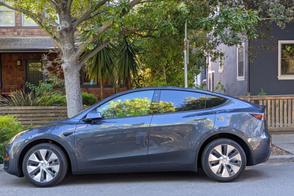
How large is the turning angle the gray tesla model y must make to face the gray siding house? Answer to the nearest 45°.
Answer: approximately 135° to its right

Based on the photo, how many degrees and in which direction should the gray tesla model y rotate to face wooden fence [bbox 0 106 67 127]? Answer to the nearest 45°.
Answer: approximately 45° to its right

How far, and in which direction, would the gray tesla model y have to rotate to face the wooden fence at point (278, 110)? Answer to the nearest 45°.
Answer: approximately 135° to its right

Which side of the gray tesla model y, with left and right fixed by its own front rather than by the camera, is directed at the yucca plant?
right

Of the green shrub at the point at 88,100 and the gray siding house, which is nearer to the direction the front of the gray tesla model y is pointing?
the green shrub

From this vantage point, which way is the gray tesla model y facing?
to the viewer's left

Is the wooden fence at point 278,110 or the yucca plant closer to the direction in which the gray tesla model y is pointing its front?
the yucca plant

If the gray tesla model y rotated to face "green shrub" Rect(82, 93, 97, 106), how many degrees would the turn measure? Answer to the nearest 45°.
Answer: approximately 90° to its right

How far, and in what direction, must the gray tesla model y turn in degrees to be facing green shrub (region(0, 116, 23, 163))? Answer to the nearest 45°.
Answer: approximately 45° to its right
